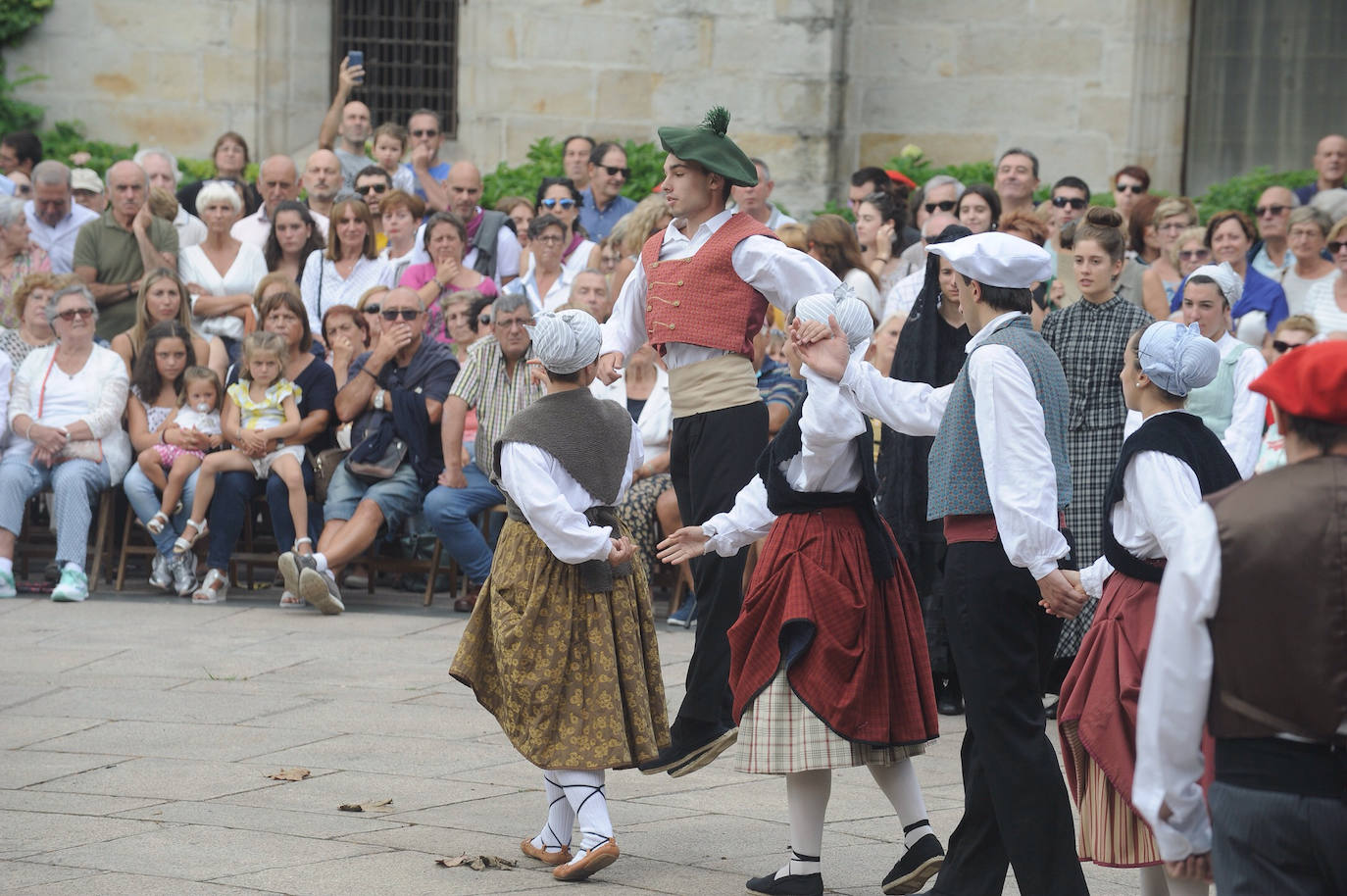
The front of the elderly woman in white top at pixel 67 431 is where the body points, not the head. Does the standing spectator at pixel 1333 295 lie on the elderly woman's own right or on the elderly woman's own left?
on the elderly woman's own left

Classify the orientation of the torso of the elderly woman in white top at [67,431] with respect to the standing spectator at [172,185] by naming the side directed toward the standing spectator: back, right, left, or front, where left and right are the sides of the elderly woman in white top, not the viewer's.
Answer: back

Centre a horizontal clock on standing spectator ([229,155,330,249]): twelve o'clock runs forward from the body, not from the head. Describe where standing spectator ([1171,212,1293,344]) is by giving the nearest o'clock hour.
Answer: The standing spectator ([1171,212,1293,344]) is roughly at 10 o'clock from the standing spectator ([229,155,330,249]).

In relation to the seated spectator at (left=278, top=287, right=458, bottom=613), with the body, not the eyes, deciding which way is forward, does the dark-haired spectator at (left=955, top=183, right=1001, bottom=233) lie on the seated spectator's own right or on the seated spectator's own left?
on the seated spectator's own left
